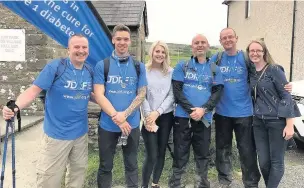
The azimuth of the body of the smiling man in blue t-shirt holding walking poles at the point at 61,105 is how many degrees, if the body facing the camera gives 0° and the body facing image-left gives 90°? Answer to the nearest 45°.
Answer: approximately 315°

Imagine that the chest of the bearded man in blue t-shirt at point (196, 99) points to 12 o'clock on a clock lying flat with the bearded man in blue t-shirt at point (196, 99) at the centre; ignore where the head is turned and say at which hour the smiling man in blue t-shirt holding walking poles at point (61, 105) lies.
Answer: the smiling man in blue t-shirt holding walking poles at point (61, 105) is roughly at 2 o'clock from the bearded man in blue t-shirt at point (196, 99).

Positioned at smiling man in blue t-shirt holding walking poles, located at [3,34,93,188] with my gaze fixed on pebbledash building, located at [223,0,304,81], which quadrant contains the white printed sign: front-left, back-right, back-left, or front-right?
front-left

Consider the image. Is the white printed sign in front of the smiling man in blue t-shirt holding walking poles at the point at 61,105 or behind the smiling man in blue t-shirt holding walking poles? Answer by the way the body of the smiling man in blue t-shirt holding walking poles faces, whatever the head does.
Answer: behind

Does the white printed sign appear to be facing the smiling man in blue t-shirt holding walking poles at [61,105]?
yes

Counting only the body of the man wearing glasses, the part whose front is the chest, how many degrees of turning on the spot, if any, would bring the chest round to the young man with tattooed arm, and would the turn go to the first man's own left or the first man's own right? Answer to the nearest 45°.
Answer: approximately 45° to the first man's own right

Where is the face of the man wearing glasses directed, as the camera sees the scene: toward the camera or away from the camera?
toward the camera

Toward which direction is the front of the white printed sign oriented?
toward the camera

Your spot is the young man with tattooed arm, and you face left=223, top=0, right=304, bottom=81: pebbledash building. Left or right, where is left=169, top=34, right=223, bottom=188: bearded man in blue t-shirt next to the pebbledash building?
right

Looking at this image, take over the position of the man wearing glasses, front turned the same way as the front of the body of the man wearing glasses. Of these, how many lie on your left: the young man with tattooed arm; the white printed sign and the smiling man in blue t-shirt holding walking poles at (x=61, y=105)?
0

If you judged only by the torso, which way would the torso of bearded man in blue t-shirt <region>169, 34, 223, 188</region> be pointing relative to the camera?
toward the camera

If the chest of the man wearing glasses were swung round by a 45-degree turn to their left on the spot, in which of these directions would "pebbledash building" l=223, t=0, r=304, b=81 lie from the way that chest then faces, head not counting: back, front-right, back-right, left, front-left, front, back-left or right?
back-left

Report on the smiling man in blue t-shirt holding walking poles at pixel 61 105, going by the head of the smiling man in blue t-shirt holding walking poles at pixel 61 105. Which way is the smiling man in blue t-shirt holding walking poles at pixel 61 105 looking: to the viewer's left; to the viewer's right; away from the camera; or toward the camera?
toward the camera

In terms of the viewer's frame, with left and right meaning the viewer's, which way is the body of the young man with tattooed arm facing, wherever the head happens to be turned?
facing the viewer

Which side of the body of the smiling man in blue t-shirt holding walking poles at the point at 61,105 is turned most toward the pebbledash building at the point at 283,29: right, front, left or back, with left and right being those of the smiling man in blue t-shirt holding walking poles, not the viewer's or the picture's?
left

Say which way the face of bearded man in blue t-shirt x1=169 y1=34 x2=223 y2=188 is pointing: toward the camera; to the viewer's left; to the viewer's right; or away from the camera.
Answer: toward the camera
